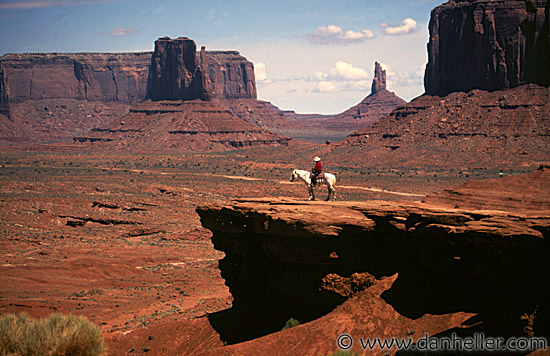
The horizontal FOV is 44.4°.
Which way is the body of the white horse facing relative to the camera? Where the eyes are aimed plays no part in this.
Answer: to the viewer's left

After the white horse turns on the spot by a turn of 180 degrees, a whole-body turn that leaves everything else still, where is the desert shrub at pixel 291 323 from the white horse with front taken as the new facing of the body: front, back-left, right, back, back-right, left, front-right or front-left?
right

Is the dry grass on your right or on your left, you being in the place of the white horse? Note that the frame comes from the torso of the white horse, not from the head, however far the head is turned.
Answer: on your left
